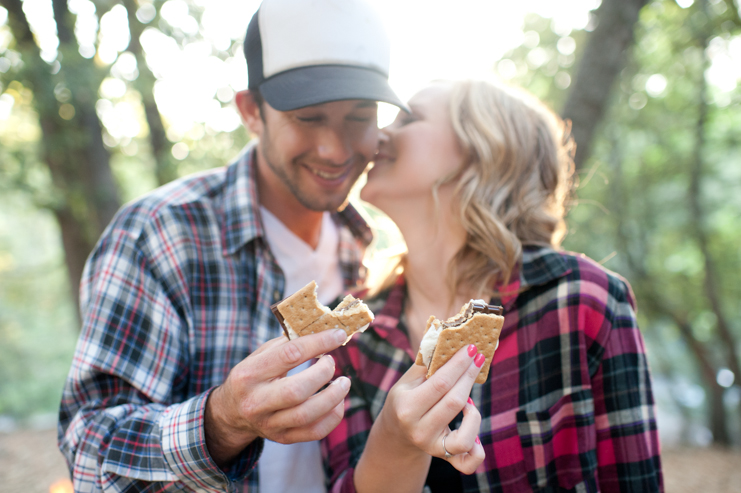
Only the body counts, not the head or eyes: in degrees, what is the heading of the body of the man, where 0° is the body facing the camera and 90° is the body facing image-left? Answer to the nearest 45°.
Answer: approximately 315°

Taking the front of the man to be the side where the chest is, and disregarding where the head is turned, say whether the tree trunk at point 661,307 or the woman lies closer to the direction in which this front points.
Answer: the woman

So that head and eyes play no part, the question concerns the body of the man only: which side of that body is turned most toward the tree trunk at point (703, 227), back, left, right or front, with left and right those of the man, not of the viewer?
left

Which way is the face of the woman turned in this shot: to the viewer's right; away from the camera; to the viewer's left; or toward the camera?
to the viewer's left

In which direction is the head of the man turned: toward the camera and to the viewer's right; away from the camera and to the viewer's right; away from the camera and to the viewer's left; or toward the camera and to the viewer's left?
toward the camera and to the viewer's right

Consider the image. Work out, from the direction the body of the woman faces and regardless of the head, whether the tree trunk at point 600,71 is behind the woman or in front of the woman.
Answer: behind

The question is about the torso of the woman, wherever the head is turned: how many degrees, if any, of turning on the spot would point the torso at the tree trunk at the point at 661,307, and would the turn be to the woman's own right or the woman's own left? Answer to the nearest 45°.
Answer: approximately 135° to the woman's own right

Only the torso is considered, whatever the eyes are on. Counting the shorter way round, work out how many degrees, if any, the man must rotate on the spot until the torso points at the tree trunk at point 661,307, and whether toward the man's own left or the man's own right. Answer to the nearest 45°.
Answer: approximately 90° to the man's own left

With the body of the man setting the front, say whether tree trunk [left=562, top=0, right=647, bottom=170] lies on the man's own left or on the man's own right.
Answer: on the man's own left

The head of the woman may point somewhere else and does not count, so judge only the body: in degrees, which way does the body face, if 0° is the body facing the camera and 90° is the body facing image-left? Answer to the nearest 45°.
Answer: approximately 45°

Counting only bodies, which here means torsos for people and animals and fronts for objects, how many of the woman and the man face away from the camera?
0
